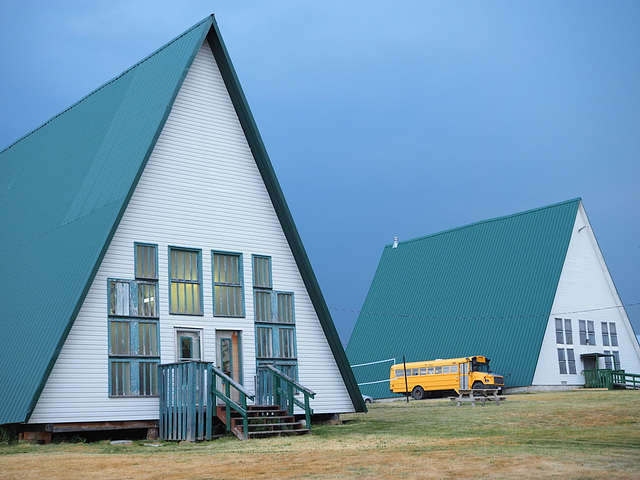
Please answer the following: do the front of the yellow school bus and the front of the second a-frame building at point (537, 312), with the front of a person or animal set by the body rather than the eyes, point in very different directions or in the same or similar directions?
same or similar directions

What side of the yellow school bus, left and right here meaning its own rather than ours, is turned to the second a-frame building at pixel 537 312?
left

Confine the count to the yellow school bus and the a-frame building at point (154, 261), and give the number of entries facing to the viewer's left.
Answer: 0

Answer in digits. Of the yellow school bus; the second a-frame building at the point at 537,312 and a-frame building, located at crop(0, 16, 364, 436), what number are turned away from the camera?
0

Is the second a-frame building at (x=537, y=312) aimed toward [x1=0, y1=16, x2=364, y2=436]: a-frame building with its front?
no

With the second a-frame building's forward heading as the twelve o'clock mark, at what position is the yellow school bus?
The yellow school bus is roughly at 3 o'clock from the second a-frame building.

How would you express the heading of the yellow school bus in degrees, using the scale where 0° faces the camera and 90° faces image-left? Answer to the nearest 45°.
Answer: approximately 315°

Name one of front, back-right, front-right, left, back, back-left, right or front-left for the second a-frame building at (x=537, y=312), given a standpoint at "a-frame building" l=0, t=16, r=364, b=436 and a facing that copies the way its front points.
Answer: left

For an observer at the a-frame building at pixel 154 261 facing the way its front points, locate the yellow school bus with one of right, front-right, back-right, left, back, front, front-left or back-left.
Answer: left

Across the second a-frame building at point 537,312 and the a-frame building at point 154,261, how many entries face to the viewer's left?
0
